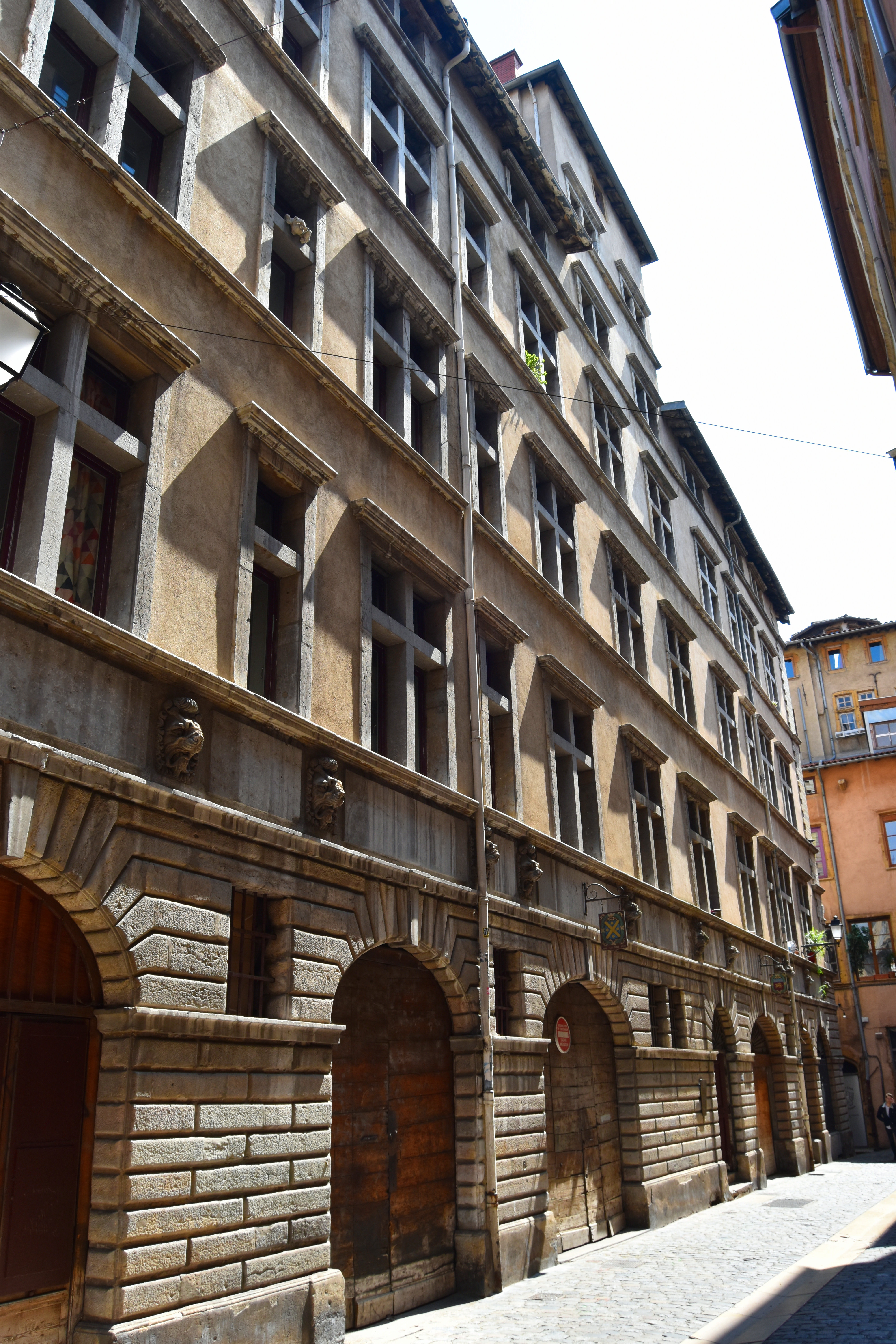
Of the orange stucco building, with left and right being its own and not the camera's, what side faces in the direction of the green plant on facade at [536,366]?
front

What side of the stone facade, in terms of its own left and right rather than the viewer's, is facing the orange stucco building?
left

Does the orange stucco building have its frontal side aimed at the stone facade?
yes

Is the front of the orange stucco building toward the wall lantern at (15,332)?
yes

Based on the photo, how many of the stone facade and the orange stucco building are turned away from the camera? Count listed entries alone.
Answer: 0

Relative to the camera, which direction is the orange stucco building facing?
toward the camera

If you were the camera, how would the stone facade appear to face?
facing the viewer and to the right of the viewer
